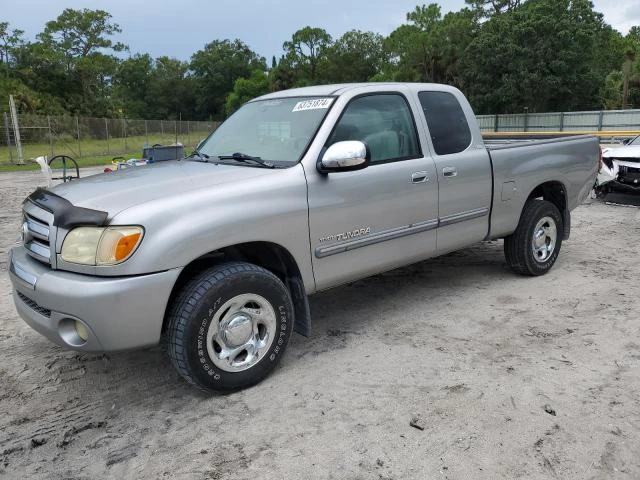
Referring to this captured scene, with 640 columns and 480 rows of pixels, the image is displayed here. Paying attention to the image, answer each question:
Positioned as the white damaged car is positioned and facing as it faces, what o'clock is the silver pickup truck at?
The silver pickup truck is roughly at 11 o'clock from the white damaged car.

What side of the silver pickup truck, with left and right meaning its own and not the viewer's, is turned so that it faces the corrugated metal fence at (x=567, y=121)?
back

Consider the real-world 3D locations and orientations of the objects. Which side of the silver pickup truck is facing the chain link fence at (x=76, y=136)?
right

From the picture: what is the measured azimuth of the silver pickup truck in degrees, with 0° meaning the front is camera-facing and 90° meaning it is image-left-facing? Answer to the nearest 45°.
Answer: approximately 45°

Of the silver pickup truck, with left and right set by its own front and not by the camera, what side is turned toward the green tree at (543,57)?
back

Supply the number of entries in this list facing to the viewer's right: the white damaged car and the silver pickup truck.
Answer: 0

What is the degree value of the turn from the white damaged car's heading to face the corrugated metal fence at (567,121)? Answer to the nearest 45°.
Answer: approximately 135° to its right

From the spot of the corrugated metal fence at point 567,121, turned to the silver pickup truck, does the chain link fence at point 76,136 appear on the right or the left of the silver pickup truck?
right

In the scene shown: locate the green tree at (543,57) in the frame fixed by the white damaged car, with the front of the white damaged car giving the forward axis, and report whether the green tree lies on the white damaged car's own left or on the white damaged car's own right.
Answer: on the white damaged car's own right
